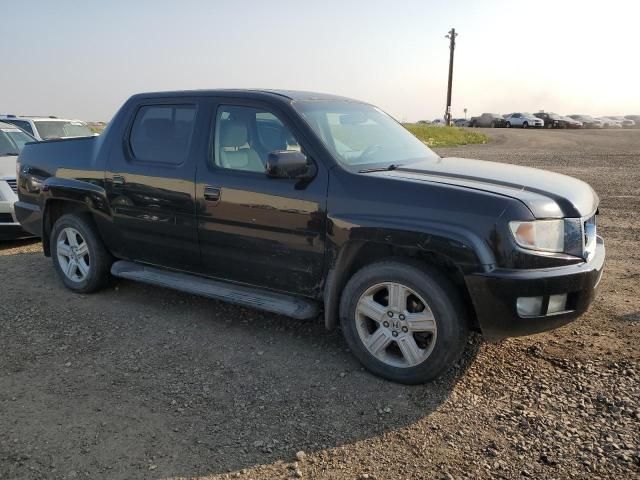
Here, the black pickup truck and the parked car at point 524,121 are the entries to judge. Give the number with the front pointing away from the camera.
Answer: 0

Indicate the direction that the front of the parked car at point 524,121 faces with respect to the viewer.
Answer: facing the viewer and to the right of the viewer

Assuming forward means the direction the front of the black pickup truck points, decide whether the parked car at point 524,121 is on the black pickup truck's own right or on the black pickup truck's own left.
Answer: on the black pickup truck's own left

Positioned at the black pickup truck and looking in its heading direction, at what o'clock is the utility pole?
The utility pole is roughly at 8 o'clock from the black pickup truck.

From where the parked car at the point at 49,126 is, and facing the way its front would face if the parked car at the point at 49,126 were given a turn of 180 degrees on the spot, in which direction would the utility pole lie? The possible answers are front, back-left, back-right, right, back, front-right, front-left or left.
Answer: right

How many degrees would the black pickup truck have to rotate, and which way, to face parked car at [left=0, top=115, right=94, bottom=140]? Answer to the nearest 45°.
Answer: approximately 180°

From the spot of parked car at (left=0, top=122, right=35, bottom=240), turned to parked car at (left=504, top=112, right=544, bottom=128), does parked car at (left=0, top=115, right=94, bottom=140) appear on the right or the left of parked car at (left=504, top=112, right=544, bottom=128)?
left

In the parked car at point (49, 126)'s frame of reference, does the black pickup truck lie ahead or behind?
ahead
